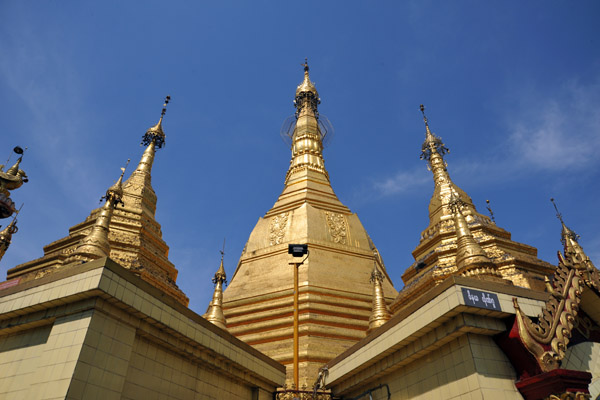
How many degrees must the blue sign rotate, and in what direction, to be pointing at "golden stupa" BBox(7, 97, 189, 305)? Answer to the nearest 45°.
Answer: approximately 135° to its right

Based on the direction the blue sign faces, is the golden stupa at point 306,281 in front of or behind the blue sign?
behind
